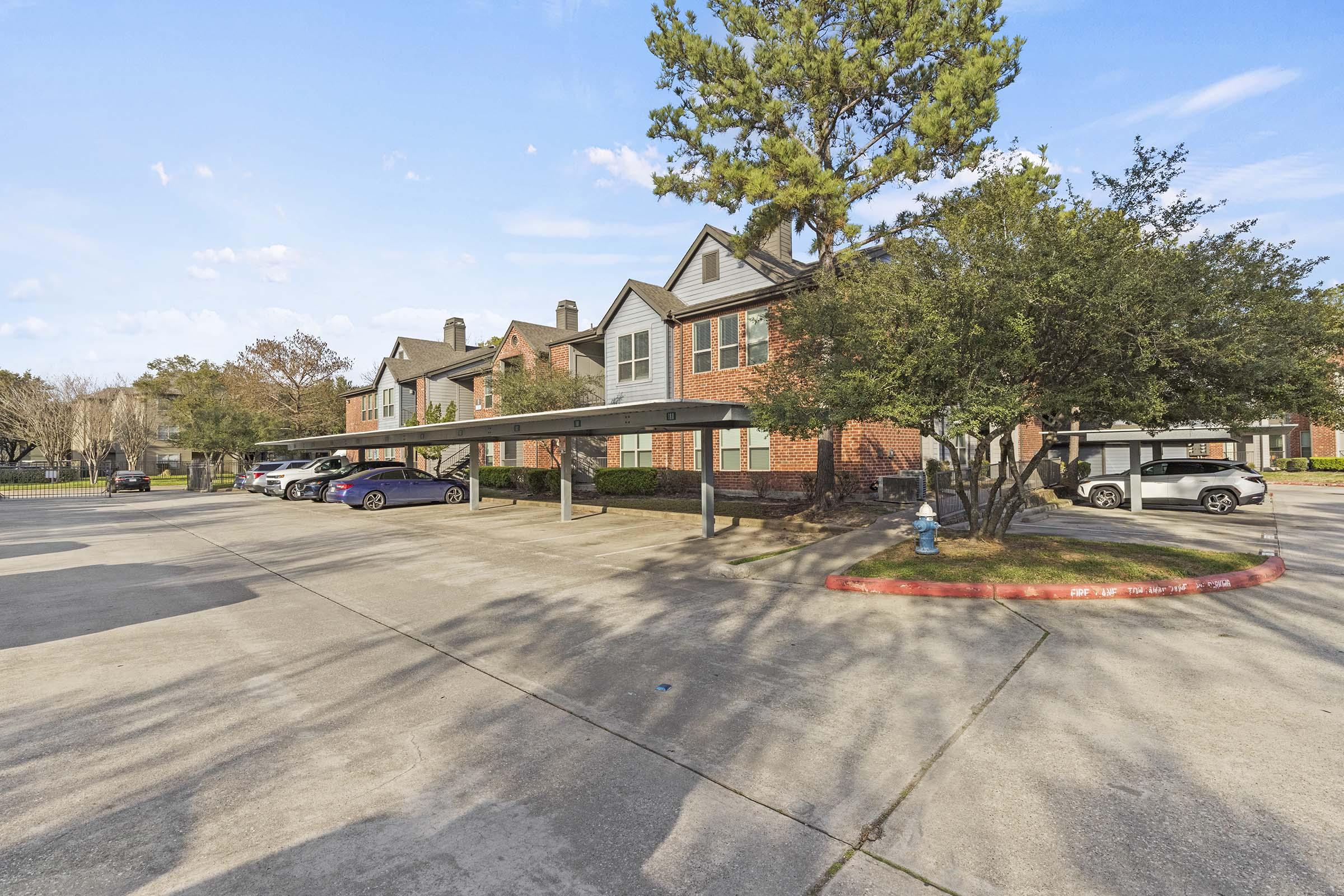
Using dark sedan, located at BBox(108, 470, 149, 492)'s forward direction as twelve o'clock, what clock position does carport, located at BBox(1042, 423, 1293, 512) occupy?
The carport is roughly at 5 o'clock from the dark sedan.

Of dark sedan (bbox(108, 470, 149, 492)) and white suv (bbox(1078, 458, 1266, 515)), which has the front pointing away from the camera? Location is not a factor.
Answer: the dark sedan

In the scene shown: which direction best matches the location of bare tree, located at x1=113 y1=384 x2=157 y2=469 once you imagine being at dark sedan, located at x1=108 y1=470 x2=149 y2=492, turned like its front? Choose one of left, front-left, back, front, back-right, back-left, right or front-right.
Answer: front

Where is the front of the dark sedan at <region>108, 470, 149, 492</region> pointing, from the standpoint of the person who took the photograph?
facing away from the viewer

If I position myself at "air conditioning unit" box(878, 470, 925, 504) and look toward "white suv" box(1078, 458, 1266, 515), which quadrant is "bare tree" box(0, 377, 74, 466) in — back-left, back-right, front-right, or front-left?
back-left
